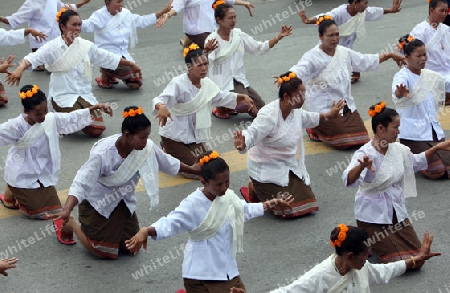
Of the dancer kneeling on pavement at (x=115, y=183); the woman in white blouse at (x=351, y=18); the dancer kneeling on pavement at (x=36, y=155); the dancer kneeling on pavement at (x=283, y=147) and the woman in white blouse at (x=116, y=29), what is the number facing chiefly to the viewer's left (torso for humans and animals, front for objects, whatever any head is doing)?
0

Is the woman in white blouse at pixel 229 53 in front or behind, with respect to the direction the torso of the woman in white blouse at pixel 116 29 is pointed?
in front

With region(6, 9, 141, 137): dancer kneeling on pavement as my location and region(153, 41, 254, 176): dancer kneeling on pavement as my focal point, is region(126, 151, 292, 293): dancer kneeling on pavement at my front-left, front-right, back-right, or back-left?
front-right

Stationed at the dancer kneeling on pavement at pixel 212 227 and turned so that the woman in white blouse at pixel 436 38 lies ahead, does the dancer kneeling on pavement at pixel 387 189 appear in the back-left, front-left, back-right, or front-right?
front-right

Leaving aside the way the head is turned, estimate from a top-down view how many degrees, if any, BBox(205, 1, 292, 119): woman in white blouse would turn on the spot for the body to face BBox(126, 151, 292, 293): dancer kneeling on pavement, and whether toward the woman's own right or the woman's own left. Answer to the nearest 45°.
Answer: approximately 45° to the woman's own right

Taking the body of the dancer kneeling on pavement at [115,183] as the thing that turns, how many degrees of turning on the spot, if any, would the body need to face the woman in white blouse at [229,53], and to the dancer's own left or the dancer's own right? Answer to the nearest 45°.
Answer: approximately 90° to the dancer's own left

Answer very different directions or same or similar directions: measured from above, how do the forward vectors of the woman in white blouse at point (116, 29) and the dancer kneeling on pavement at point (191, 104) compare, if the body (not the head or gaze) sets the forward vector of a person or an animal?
same or similar directions

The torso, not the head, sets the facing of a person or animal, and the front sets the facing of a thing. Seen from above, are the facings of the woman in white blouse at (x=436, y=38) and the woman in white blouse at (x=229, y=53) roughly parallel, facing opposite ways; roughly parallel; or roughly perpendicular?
roughly parallel

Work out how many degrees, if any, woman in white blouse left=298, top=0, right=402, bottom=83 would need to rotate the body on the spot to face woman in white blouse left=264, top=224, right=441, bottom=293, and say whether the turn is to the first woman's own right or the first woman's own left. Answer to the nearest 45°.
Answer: approximately 45° to the first woman's own right

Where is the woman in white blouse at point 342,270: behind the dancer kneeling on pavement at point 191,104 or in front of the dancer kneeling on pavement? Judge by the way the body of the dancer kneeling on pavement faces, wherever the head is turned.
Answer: in front

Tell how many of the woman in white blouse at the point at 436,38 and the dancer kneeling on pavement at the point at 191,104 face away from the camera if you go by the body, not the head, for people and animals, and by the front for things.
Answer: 0

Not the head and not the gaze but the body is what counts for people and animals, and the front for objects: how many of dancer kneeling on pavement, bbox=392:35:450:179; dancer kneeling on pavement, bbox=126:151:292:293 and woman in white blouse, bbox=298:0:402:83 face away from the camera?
0

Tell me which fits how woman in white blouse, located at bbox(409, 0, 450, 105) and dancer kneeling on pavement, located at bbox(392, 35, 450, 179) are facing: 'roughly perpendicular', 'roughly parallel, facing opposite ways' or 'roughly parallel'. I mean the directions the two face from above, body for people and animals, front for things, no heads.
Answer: roughly parallel
